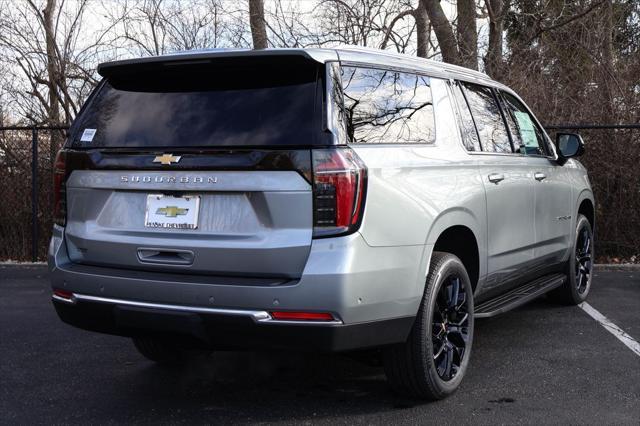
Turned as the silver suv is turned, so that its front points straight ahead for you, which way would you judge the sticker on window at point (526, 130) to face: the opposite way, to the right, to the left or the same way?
to the right

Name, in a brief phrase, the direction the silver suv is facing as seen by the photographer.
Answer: facing away from the viewer and to the right of the viewer

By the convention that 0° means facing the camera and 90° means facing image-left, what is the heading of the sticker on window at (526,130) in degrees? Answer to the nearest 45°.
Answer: approximately 315°

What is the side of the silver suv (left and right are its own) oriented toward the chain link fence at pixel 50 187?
left
